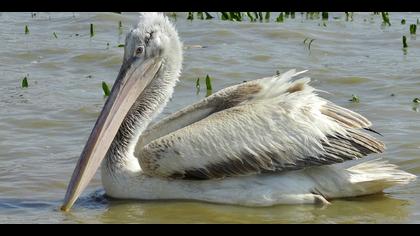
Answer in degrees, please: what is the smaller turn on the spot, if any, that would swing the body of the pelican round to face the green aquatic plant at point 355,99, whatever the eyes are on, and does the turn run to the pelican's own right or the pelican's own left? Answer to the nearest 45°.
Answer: approximately 135° to the pelican's own right

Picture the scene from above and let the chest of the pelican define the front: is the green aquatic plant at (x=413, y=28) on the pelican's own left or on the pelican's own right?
on the pelican's own right

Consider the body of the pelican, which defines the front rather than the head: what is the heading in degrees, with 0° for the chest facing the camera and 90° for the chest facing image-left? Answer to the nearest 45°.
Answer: approximately 90°

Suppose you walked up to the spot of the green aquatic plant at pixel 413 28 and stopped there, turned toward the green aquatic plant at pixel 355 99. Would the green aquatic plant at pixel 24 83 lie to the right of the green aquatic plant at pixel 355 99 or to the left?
right
